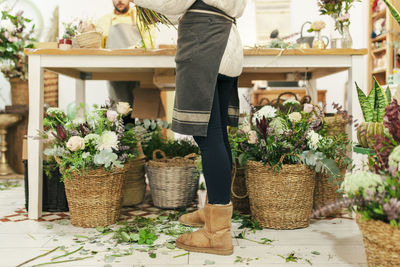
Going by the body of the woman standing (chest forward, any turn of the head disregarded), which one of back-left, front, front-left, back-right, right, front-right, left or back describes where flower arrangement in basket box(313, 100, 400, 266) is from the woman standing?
back-left

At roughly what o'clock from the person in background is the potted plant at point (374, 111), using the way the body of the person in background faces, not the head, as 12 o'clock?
The potted plant is roughly at 11 o'clock from the person in background.

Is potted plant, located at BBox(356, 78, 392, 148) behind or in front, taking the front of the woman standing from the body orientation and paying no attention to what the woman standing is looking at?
behind

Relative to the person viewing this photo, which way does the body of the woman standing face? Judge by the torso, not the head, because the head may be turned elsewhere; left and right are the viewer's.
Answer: facing to the left of the viewer

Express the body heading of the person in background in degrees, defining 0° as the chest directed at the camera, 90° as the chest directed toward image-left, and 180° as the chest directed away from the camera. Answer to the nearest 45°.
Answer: approximately 0°

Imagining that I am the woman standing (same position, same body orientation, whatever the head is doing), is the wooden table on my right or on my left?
on my right

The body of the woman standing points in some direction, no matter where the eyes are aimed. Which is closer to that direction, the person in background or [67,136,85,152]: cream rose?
the cream rose

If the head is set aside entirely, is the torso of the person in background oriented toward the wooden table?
yes
